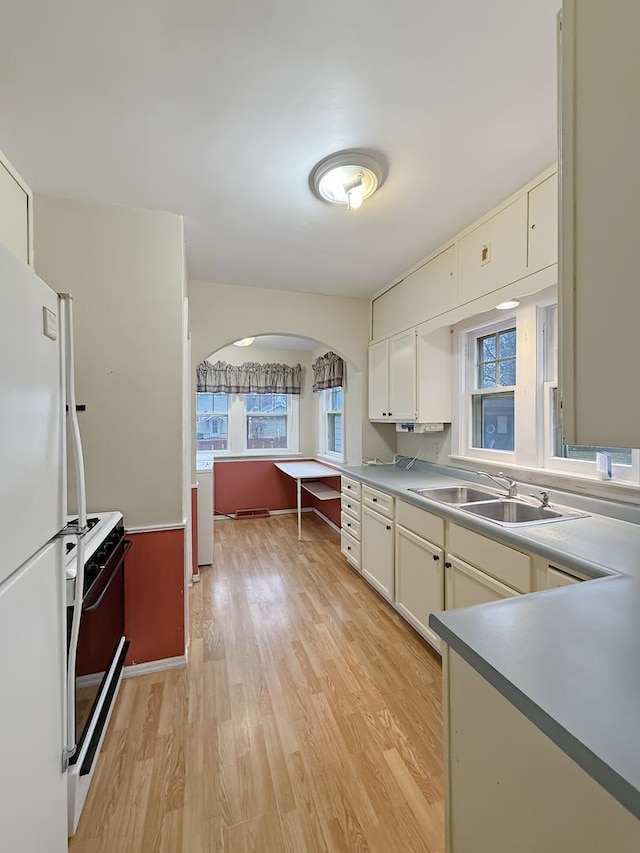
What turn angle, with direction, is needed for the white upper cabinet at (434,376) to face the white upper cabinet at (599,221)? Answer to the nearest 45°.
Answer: approximately 90° to its left

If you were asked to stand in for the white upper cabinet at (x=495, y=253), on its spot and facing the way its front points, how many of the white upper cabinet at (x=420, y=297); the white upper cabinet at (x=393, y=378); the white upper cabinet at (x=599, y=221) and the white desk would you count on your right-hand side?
3

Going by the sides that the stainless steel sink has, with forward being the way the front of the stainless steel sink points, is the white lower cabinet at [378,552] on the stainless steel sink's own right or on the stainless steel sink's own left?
on the stainless steel sink's own right

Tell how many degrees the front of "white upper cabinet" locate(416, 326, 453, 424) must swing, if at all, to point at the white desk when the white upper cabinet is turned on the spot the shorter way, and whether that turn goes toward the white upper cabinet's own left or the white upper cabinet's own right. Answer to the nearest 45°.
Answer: approximately 45° to the white upper cabinet's own right

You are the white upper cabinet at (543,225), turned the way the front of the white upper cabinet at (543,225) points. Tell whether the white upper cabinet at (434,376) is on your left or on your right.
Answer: on your right

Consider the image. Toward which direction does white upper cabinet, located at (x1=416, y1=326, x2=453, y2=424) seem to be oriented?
to the viewer's left
